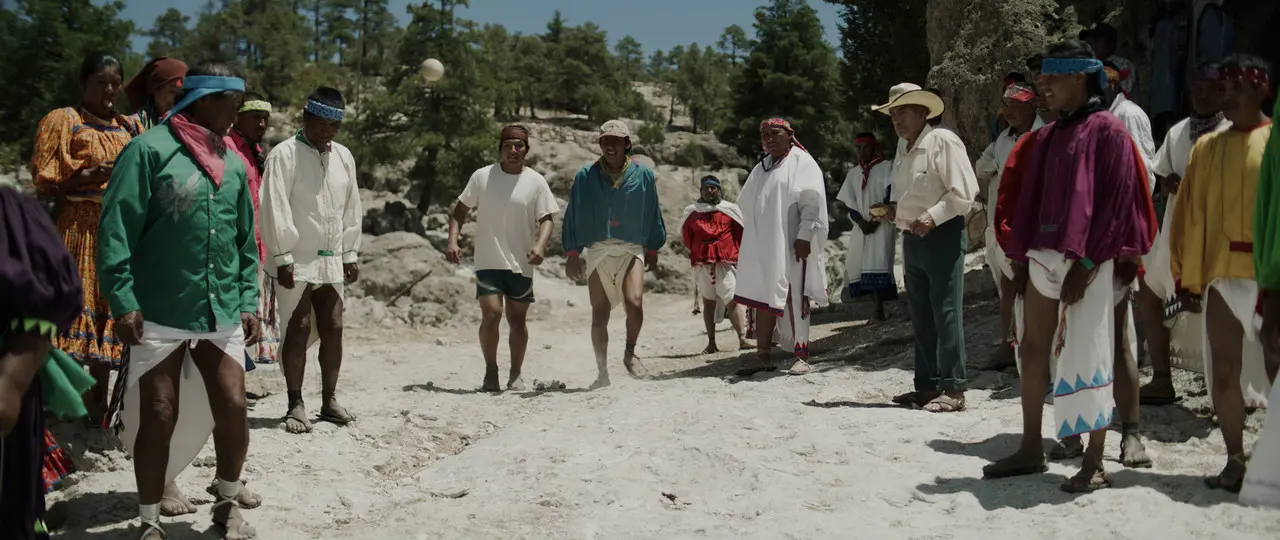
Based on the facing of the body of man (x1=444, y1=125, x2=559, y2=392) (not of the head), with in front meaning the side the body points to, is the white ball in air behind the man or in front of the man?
behind

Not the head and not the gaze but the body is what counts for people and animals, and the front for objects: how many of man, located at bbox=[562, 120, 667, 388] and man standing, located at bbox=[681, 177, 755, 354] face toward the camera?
2

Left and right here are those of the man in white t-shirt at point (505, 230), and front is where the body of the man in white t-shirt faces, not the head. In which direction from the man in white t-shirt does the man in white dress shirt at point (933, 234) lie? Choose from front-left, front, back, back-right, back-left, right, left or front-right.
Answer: front-left

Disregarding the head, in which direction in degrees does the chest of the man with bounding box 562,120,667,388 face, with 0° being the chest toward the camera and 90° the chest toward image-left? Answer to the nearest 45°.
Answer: approximately 0°

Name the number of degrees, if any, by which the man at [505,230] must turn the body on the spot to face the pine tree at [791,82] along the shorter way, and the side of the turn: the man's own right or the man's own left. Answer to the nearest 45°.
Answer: approximately 180°

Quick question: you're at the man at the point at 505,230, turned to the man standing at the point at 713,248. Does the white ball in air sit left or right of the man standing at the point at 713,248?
left
